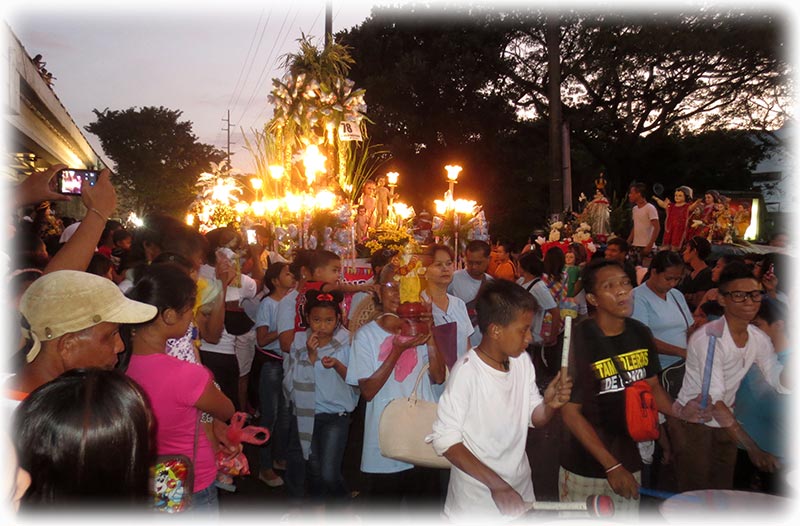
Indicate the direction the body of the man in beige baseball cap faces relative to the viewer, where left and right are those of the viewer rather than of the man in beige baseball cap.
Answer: facing to the right of the viewer

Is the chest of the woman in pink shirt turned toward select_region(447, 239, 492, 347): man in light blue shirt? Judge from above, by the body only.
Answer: yes

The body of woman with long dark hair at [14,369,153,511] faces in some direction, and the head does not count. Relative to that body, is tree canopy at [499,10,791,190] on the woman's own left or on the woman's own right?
on the woman's own right

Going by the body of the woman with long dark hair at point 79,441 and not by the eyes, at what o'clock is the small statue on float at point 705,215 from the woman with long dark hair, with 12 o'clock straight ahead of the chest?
The small statue on float is roughly at 2 o'clock from the woman with long dark hair.

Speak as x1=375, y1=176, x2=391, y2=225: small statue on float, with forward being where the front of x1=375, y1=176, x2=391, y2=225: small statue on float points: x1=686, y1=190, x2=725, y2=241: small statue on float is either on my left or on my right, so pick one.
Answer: on my left

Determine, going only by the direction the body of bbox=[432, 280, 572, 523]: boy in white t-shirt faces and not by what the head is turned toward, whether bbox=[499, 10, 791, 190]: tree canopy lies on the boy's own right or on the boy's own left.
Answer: on the boy's own left

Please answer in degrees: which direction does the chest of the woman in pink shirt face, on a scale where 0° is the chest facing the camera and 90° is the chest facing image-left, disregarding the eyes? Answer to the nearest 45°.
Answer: approximately 225°

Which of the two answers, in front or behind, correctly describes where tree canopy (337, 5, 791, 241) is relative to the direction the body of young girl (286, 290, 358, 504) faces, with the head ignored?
behind

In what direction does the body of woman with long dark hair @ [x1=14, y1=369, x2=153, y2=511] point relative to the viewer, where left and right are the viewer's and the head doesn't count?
facing away from the viewer

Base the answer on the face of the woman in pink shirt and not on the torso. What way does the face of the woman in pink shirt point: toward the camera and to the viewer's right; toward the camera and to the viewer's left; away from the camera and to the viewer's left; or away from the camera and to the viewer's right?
away from the camera and to the viewer's right
